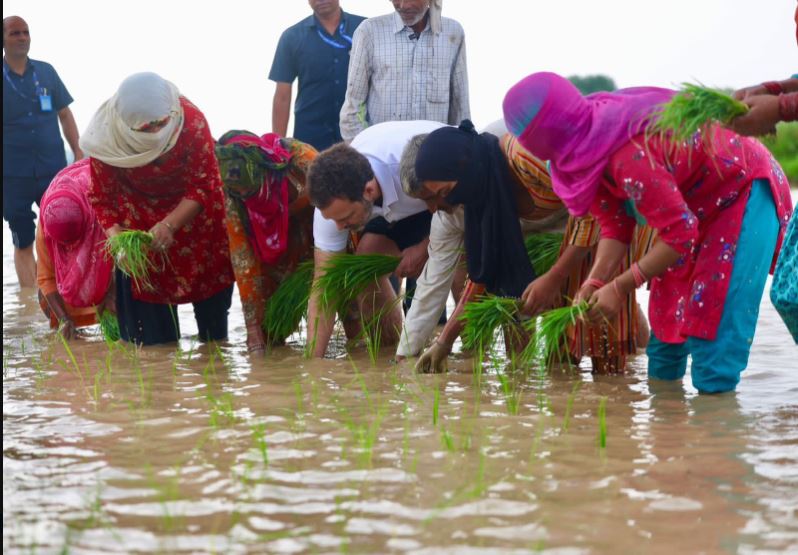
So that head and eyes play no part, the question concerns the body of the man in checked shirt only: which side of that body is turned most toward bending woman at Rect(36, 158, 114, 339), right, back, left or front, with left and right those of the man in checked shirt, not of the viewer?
right

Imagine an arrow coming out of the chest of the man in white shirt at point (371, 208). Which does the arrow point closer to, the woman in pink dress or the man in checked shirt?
the woman in pink dress

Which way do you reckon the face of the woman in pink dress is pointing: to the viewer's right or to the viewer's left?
to the viewer's left

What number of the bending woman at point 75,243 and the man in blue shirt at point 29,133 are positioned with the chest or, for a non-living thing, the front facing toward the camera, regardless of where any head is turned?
2

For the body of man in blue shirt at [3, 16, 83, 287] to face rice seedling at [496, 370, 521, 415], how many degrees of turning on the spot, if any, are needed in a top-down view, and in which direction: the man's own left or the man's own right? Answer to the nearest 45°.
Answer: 0° — they already face it

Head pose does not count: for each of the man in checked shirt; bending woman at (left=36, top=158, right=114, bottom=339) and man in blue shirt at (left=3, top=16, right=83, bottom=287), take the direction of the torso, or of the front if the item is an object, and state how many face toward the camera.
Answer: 3

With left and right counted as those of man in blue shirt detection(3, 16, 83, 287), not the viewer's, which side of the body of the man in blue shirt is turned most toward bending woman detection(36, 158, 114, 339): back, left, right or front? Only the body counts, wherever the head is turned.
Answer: front

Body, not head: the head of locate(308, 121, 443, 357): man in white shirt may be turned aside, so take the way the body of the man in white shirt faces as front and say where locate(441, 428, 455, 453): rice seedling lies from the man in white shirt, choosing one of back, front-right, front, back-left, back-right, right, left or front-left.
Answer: front-left

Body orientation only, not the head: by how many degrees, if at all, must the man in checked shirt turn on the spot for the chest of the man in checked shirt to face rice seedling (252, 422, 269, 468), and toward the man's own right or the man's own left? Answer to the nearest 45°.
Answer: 0° — they already face it

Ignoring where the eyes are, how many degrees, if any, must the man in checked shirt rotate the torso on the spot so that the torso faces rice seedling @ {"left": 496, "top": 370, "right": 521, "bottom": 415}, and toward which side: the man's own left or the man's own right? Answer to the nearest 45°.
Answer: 0° — they already face it

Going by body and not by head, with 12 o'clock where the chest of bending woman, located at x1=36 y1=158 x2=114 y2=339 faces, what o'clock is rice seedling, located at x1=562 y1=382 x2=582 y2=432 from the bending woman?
The rice seedling is roughly at 11 o'clock from the bending woman.

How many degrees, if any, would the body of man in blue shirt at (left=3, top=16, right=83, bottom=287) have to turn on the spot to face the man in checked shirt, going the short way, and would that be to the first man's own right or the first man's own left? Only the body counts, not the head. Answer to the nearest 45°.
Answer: approximately 45° to the first man's own left

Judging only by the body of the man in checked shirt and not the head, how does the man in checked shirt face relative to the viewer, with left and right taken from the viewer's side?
facing the viewer

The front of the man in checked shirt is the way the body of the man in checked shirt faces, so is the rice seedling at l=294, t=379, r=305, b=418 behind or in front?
in front
